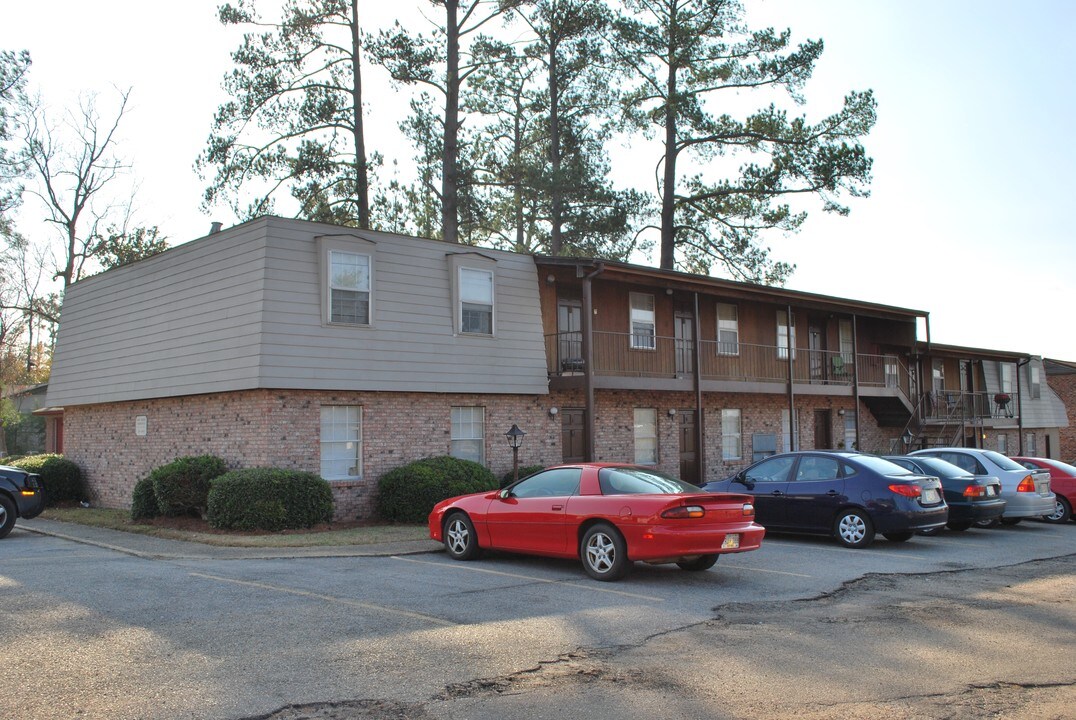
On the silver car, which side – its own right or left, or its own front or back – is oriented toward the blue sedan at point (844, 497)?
left

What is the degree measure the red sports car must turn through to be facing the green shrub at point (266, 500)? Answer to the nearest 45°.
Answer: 0° — it already faces it

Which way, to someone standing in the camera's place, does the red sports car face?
facing away from the viewer and to the left of the viewer

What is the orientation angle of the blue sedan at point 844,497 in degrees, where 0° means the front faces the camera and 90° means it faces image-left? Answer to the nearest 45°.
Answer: approximately 135°

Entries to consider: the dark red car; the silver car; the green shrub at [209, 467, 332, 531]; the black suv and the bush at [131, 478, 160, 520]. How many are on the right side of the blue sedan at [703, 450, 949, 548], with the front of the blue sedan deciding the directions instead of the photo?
2

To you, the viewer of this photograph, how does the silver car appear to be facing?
facing away from the viewer and to the left of the viewer

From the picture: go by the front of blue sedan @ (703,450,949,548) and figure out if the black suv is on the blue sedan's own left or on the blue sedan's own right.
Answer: on the blue sedan's own left

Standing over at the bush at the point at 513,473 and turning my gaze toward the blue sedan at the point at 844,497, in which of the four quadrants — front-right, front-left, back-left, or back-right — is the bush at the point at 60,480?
back-right

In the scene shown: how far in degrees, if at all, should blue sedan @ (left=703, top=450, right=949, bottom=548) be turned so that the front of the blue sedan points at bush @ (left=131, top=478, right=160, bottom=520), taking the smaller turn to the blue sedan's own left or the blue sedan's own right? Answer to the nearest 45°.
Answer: approximately 45° to the blue sedan's own left
